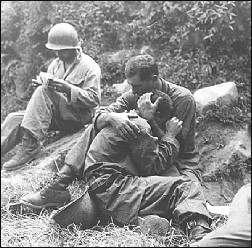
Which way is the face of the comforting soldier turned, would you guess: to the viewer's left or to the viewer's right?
to the viewer's left

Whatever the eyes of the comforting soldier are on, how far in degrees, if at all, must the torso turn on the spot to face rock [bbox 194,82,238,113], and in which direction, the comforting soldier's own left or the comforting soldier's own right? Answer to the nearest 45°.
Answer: approximately 180°

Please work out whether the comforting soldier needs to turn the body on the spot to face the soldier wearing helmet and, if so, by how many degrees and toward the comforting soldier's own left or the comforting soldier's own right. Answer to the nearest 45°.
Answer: approximately 90° to the comforting soldier's own right

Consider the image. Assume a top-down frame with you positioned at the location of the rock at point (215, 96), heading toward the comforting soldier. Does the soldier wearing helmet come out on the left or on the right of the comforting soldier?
right

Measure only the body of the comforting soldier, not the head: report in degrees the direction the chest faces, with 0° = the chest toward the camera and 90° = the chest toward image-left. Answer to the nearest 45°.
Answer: approximately 45°

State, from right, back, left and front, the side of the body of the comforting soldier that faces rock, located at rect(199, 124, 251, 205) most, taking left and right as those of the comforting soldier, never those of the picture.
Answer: back

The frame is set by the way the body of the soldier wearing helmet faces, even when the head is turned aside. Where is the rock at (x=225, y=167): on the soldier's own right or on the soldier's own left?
on the soldier's own left

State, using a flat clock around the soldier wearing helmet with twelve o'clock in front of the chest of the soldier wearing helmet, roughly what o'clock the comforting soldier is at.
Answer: The comforting soldier is roughly at 10 o'clock from the soldier wearing helmet.
